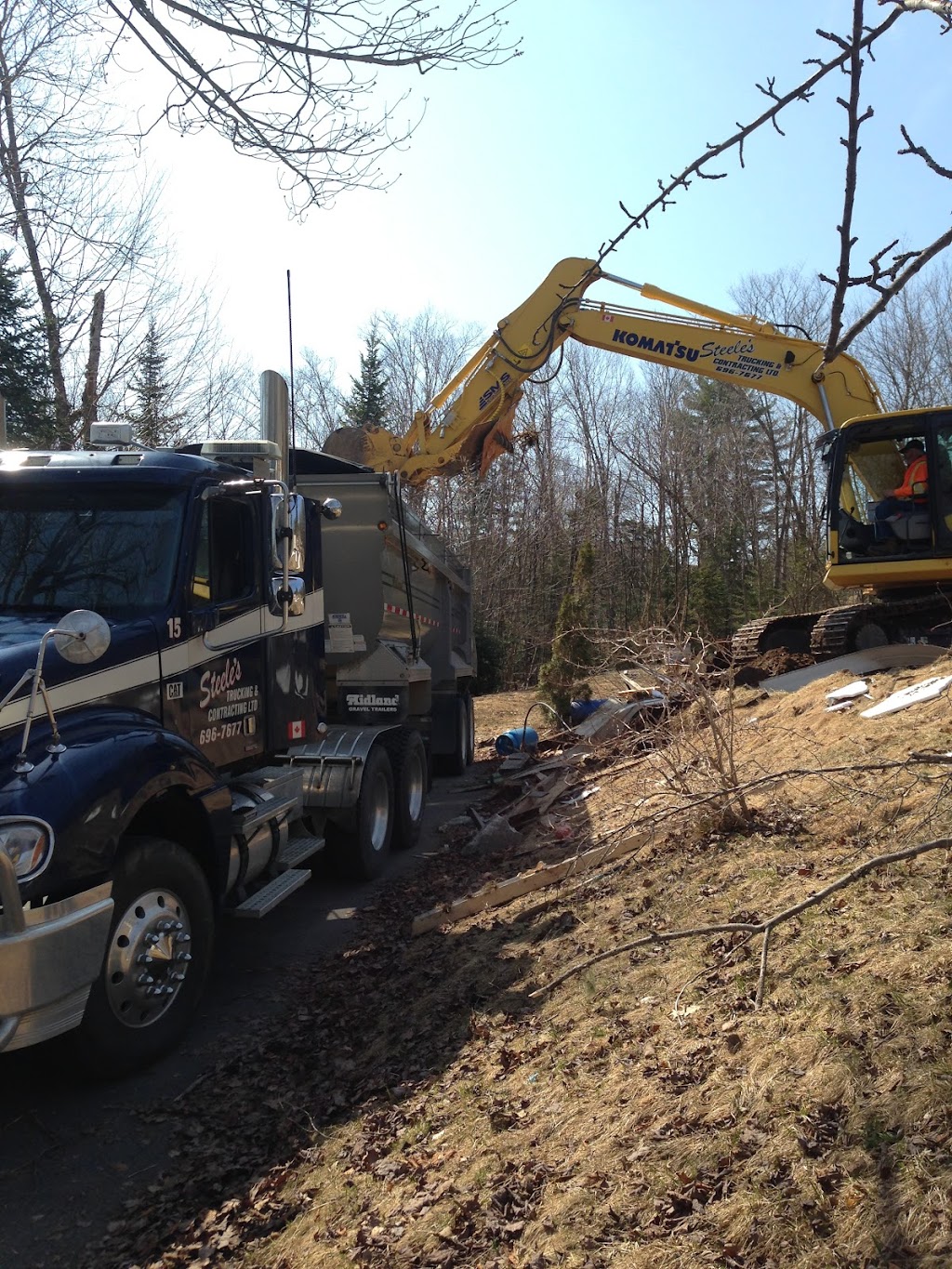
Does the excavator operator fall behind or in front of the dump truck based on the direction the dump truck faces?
behind

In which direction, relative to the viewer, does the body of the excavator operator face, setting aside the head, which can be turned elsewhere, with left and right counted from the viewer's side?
facing to the left of the viewer

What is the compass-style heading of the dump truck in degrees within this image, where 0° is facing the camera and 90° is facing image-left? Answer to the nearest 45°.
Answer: approximately 45°

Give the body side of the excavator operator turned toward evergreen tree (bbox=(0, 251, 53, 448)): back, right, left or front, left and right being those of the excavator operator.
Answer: front

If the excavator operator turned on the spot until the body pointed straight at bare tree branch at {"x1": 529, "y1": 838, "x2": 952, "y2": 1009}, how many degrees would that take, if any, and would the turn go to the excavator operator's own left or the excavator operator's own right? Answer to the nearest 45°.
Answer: approximately 90° to the excavator operator's own left

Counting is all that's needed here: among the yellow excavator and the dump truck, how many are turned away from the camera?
0

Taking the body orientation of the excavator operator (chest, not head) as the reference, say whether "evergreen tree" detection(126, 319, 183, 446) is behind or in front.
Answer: in front

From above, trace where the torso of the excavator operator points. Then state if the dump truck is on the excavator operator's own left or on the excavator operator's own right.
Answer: on the excavator operator's own left

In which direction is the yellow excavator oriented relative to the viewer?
to the viewer's left

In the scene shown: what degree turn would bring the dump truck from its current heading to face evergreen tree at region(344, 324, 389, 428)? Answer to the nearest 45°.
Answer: approximately 135° to its right

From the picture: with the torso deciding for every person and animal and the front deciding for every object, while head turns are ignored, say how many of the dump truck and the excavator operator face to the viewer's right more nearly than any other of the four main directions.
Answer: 0

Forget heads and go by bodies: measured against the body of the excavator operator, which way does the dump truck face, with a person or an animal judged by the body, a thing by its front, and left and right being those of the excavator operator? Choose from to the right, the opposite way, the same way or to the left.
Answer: to the left
